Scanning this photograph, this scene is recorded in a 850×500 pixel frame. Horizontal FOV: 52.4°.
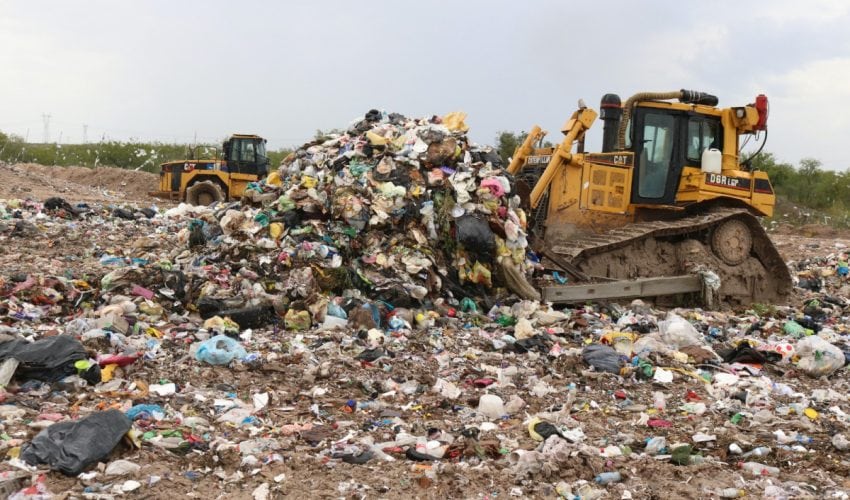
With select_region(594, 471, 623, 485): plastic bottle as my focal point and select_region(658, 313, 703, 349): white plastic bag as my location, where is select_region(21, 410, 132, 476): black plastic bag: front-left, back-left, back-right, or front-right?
front-right

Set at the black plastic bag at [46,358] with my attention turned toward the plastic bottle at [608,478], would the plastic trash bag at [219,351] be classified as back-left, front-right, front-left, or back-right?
front-left

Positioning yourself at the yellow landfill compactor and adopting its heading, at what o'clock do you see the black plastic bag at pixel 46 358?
The black plastic bag is roughly at 3 o'clock from the yellow landfill compactor.

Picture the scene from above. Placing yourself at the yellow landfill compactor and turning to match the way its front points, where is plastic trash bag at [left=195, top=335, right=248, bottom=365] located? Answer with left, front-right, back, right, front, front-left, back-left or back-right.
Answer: right

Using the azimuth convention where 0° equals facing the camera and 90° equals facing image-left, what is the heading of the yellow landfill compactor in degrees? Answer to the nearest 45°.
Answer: approximately 270°

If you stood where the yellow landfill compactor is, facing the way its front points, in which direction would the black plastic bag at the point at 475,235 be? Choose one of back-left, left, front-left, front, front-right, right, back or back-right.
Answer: right

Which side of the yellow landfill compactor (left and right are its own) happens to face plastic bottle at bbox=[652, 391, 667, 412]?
right

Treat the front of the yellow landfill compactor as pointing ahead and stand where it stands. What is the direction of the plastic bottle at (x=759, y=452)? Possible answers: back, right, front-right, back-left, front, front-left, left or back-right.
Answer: right

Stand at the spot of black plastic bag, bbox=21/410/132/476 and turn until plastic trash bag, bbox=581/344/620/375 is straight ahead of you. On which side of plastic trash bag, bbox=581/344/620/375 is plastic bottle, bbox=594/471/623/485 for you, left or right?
right

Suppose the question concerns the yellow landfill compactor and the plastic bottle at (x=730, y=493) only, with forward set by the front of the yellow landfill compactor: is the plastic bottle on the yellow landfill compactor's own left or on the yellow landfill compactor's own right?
on the yellow landfill compactor's own right

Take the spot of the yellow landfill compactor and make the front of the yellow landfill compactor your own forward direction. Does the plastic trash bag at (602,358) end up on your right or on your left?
on your right
